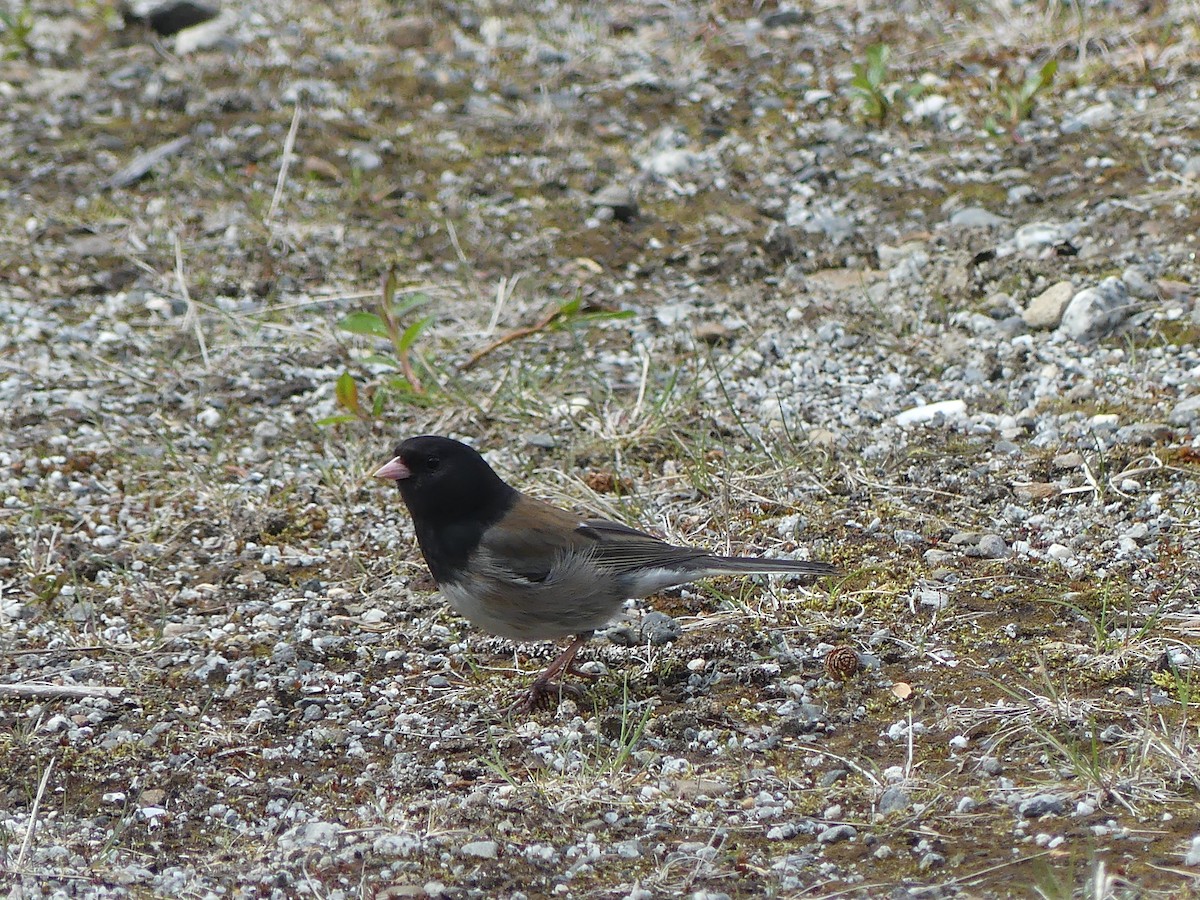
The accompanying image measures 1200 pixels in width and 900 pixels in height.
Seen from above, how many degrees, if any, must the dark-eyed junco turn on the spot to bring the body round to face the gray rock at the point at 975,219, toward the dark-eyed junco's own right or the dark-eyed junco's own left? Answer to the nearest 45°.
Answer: approximately 135° to the dark-eyed junco's own right

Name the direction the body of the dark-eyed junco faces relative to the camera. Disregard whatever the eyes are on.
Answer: to the viewer's left

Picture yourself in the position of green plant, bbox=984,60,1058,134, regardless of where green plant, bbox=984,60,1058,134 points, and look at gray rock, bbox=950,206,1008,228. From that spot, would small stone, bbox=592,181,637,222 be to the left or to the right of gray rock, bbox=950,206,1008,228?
right

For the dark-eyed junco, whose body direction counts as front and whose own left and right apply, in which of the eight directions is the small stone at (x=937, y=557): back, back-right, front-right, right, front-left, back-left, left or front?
back

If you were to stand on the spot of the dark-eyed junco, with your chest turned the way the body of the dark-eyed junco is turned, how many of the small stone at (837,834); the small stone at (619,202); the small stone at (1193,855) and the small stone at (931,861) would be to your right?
1

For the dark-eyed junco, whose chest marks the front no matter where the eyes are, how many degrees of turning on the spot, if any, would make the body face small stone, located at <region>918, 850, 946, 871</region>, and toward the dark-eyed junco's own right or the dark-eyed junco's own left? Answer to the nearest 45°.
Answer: approximately 135° to the dark-eyed junco's own left

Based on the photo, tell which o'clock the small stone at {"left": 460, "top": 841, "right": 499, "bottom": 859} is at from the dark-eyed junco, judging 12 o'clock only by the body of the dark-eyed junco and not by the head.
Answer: The small stone is roughly at 9 o'clock from the dark-eyed junco.

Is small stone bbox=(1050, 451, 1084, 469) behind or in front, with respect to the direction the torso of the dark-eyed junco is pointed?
behind

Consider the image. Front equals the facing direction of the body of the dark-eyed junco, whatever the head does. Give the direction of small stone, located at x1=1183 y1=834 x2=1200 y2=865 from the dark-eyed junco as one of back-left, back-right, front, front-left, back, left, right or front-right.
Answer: back-left

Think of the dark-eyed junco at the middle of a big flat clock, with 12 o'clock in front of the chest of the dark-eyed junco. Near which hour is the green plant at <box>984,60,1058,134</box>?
The green plant is roughly at 4 o'clock from the dark-eyed junco.

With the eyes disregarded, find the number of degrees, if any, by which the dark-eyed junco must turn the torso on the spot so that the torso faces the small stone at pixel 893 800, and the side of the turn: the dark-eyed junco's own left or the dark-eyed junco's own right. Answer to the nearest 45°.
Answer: approximately 135° to the dark-eyed junco's own left

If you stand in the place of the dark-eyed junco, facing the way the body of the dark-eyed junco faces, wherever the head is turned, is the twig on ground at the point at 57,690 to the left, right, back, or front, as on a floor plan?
front

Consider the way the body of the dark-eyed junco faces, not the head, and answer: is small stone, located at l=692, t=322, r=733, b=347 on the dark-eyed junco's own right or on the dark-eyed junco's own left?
on the dark-eyed junco's own right

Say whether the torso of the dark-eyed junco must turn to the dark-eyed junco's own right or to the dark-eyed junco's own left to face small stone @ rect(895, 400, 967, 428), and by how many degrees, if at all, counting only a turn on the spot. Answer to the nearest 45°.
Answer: approximately 135° to the dark-eyed junco's own right
